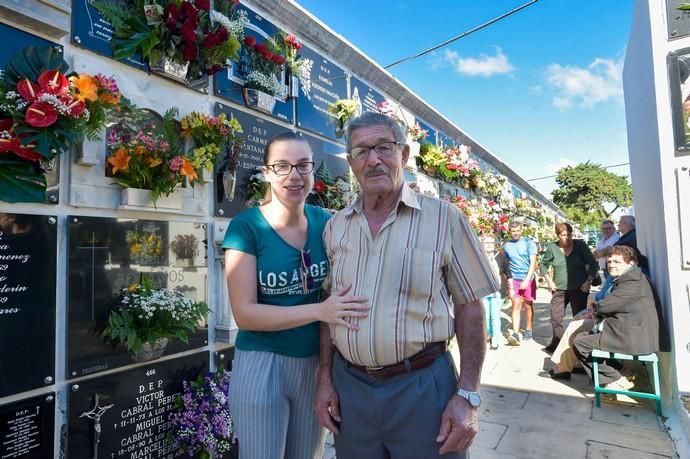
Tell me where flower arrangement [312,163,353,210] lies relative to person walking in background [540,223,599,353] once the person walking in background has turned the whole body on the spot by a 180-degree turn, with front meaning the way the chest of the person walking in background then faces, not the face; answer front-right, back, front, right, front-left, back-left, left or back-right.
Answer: back-left

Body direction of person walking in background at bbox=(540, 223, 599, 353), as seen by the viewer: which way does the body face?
toward the camera

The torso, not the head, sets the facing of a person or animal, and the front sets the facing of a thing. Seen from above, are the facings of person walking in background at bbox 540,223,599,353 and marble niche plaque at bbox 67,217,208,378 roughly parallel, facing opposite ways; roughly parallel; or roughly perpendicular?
roughly perpendicular

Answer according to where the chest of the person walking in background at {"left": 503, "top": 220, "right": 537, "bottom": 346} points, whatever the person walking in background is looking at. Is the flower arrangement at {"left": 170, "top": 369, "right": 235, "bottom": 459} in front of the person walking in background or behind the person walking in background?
in front

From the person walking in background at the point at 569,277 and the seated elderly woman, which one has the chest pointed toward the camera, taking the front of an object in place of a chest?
the person walking in background

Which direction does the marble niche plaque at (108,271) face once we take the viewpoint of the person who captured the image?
facing the viewer and to the right of the viewer

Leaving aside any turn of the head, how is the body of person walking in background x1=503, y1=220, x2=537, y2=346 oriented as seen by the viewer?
toward the camera

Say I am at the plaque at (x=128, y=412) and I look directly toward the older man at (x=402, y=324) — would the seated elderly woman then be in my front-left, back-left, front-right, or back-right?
front-left

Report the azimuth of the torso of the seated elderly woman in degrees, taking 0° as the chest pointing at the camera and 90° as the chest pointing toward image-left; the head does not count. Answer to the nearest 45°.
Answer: approximately 90°

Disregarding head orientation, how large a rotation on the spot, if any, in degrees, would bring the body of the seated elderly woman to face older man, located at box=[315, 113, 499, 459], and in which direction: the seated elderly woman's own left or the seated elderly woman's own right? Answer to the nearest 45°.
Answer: approximately 90° to the seated elderly woman's own left

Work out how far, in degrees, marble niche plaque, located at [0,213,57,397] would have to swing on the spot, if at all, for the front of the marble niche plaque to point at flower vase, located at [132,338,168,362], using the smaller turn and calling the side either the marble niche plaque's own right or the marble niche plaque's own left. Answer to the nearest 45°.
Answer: approximately 45° to the marble niche plaque's own left

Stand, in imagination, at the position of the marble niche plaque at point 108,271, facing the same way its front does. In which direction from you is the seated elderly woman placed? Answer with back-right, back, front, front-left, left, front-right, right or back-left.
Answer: front-left

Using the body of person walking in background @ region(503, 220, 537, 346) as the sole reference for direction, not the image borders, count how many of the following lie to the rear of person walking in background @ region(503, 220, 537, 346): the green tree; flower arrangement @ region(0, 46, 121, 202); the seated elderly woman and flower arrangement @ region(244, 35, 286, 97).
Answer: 1

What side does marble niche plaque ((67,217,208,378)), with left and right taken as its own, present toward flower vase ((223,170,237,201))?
left

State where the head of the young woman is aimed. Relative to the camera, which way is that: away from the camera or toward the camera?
toward the camera

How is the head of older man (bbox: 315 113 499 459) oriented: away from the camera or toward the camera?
toward the camera
